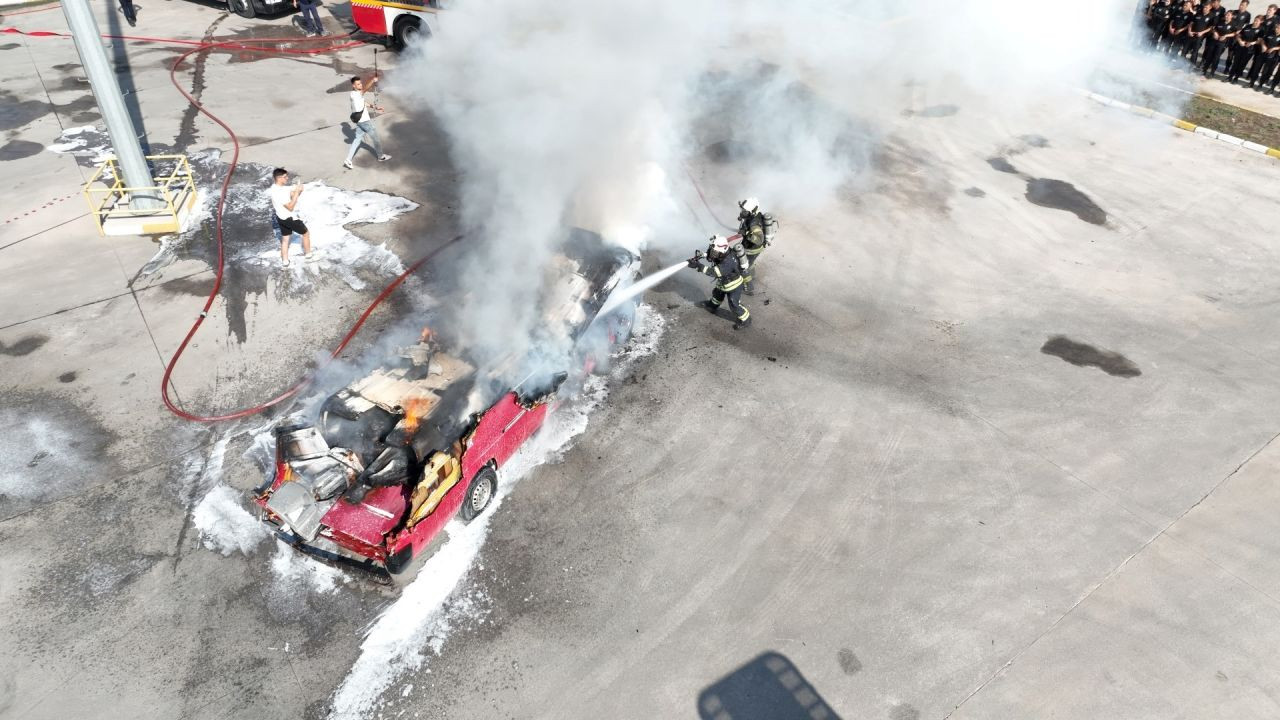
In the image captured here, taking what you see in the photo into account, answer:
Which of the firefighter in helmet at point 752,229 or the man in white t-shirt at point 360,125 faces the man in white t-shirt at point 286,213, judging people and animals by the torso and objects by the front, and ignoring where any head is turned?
the firefighter in helmet

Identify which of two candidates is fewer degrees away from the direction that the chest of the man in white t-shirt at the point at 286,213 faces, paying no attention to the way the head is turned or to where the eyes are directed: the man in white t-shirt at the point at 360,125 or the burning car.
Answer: the burning car

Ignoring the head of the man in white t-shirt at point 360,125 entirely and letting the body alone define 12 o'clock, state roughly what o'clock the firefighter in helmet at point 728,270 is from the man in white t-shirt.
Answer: The firefighter in helmet is roughly at 2 o'clock from the man in white t-shirt.

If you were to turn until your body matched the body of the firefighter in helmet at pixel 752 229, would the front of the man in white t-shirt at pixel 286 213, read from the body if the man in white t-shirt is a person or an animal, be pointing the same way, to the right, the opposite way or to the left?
the opposite way

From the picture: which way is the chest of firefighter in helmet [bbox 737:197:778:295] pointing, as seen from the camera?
to the viewer's left

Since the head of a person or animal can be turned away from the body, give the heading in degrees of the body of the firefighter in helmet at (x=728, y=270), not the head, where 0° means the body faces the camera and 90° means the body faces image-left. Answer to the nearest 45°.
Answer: approximately 90°

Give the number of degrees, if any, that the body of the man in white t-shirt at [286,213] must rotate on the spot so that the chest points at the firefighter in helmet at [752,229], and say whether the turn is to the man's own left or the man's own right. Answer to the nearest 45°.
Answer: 0° — they already face them

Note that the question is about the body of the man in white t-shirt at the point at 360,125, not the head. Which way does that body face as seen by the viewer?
to the viewer's right
